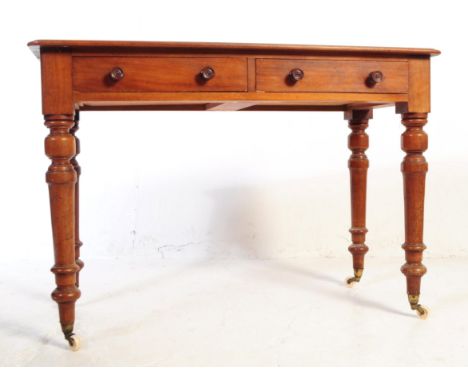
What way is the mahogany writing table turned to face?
toward the camera
